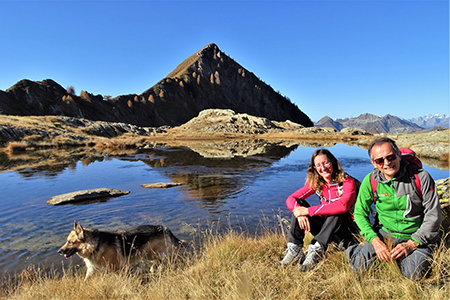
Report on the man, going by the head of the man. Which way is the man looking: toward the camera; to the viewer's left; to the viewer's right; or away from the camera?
toward the camera

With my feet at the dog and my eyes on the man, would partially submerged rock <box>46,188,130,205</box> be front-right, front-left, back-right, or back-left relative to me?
back-left

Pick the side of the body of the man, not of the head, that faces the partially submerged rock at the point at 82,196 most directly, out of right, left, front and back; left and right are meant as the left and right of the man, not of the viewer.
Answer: right

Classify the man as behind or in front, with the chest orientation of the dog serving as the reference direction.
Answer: behind

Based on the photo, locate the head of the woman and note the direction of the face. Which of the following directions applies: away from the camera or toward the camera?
toward the camera

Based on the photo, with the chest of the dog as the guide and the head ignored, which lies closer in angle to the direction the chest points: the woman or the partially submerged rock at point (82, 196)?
the partially submerged rock

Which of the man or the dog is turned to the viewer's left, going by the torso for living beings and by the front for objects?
the dog

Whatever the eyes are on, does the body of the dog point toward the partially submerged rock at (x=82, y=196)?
no

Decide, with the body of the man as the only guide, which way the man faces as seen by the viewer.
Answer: toward the camera

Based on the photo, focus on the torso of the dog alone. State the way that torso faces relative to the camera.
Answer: to the viewer's left

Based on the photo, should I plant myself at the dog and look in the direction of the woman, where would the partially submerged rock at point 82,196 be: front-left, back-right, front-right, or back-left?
back-left

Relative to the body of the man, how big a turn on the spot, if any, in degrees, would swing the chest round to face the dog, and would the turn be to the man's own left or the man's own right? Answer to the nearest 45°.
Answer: approximately 90° to the man's own right

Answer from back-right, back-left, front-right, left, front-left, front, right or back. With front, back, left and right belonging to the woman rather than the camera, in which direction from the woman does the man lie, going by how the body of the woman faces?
left

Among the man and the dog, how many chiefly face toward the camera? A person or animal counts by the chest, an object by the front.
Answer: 1
